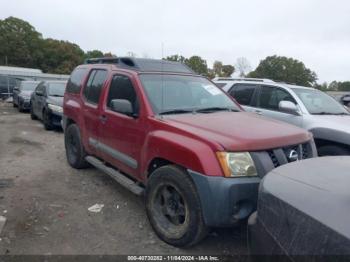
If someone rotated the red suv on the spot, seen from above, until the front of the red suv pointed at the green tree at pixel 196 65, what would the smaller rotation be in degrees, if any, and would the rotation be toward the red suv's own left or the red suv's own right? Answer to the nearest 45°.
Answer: approximately 135° to the red suv's own left

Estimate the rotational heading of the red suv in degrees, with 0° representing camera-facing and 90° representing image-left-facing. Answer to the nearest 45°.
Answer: approximately 315°

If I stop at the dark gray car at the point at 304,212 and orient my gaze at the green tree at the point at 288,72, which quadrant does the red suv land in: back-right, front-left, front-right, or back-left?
front-left

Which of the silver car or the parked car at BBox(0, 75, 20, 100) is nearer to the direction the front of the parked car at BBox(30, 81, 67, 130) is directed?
the silver car

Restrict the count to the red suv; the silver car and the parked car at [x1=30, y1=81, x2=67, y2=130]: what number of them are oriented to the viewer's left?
0

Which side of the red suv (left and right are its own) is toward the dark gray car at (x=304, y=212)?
front

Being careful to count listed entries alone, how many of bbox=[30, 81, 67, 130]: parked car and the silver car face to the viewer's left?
0

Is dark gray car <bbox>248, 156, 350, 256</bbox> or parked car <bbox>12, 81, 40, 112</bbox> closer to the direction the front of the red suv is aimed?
the dark gray car

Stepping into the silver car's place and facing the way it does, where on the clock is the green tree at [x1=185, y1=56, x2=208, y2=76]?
The green tree is roughly at 7 o'clock from the silver car.

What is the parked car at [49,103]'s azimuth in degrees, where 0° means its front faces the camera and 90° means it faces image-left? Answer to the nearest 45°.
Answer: approximately 315°

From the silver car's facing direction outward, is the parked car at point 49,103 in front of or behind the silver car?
behind
